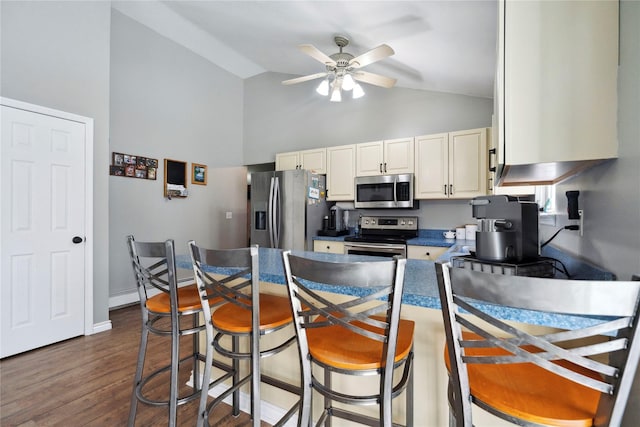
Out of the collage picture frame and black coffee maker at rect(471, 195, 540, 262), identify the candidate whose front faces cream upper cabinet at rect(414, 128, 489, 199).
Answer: the collage picture frame

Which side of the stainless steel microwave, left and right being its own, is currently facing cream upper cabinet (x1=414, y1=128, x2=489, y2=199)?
left

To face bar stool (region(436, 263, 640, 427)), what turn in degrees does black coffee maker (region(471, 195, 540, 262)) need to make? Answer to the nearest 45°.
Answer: approximately 45° to its left

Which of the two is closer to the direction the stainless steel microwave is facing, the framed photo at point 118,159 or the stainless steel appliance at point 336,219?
the framed photo

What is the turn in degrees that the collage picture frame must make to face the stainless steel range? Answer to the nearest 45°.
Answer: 0° — it already faces it

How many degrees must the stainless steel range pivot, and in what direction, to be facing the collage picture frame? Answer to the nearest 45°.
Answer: approximately 90° to its right

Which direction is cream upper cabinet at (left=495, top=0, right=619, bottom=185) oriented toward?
to the viewer's left

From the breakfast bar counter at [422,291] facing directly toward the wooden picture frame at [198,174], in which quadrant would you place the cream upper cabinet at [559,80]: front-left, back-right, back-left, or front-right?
back-right

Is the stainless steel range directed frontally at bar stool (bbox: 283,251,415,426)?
yes

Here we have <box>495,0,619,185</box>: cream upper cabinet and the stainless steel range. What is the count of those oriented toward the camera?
1
